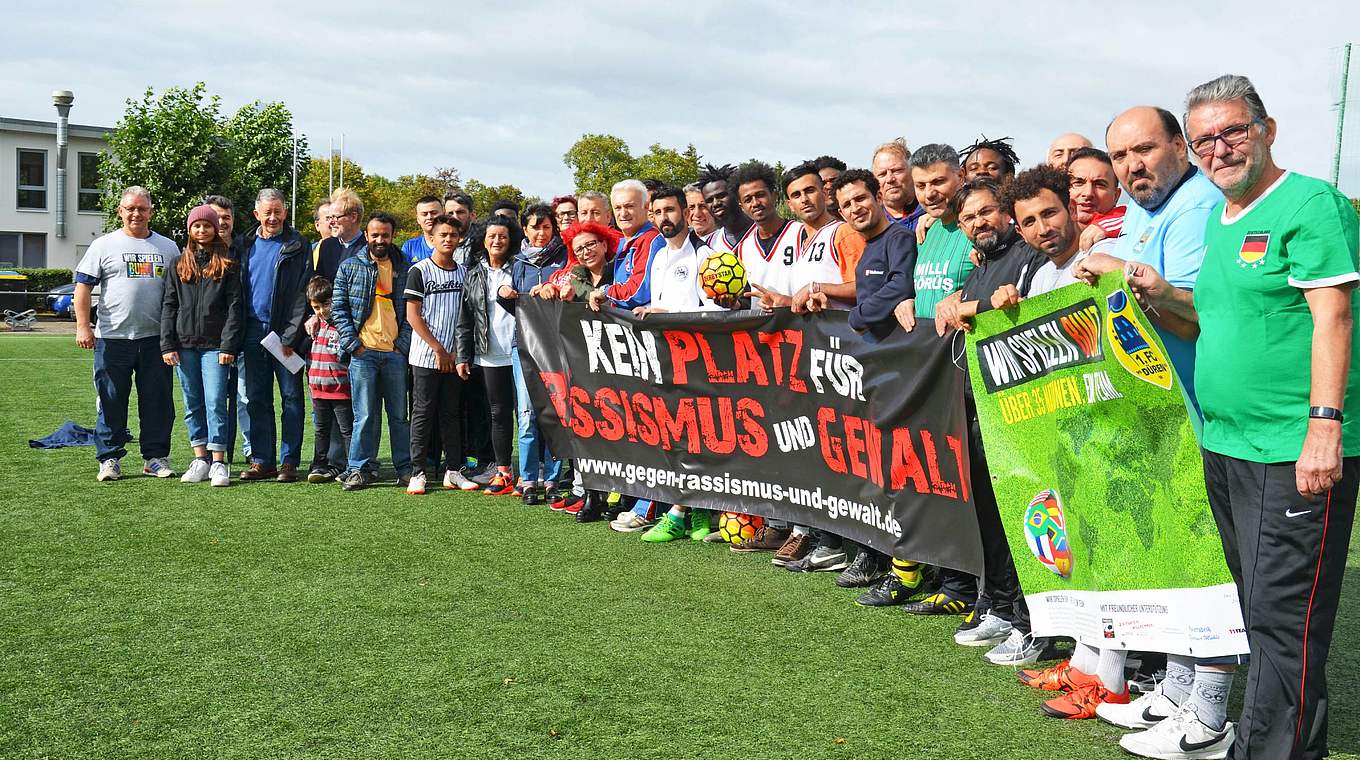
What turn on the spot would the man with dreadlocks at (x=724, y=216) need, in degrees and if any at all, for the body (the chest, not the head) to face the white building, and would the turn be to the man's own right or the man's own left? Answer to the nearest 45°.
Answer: approximately 90° to the man's own right

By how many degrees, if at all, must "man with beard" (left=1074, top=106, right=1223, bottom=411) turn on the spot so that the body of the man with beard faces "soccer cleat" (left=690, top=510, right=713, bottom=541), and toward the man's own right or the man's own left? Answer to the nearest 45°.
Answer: approximately 90° to the man's own right

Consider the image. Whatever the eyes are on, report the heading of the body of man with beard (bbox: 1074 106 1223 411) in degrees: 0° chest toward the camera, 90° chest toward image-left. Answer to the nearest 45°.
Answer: approximately 45°

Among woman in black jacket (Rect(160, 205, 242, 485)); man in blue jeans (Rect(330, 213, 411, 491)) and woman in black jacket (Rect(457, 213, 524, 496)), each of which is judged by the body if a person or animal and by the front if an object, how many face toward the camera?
3

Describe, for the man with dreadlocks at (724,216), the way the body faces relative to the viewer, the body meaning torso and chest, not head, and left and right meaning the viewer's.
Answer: facing the viewer and to the left of the viewer

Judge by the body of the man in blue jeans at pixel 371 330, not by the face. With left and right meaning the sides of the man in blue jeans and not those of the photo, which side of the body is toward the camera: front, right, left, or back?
front

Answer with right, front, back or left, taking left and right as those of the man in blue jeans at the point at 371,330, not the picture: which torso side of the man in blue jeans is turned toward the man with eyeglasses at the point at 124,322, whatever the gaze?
right

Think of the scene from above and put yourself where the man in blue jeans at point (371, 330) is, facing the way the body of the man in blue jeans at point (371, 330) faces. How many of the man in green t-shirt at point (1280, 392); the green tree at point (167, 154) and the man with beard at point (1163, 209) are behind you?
1

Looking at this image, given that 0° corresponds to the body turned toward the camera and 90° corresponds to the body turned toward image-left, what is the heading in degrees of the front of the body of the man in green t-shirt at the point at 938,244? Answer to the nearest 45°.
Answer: approximately 45°

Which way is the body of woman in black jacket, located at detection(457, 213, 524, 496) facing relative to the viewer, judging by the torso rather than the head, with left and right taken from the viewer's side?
facing the viewer

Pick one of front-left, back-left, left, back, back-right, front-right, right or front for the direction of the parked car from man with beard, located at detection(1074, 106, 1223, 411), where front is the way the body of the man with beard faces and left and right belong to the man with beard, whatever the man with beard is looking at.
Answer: right

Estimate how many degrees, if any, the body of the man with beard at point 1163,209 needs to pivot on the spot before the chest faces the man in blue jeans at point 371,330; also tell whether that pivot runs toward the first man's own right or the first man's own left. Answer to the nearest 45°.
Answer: approximately 90° to the first man's own right
